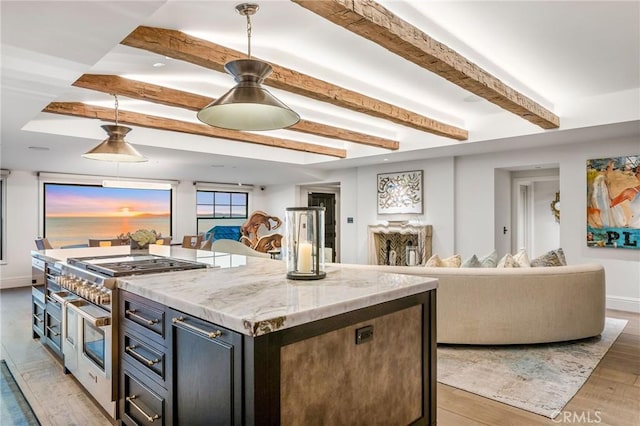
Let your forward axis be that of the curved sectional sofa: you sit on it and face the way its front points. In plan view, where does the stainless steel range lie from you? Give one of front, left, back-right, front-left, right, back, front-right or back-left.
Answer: back-left

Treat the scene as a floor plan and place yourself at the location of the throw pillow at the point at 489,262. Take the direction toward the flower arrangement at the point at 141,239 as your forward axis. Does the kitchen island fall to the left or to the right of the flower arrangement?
left

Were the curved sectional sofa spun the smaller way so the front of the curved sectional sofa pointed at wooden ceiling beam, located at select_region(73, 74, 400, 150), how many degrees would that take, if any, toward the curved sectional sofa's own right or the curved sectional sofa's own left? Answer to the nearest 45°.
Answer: approximately 135° to the curved sectional sofa's own left

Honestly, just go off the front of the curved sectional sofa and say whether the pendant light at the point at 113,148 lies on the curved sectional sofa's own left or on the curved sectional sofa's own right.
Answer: on the curved sectional sofa's own left

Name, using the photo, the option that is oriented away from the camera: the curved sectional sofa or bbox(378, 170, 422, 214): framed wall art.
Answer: the curved sectional sofa

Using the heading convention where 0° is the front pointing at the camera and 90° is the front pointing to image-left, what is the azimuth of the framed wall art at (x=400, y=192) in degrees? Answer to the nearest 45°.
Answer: approximately 45°

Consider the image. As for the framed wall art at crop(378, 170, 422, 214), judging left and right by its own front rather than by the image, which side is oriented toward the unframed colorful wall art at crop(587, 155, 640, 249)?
left

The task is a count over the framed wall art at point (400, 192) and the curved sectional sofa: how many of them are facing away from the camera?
1

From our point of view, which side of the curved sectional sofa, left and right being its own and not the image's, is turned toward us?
back
